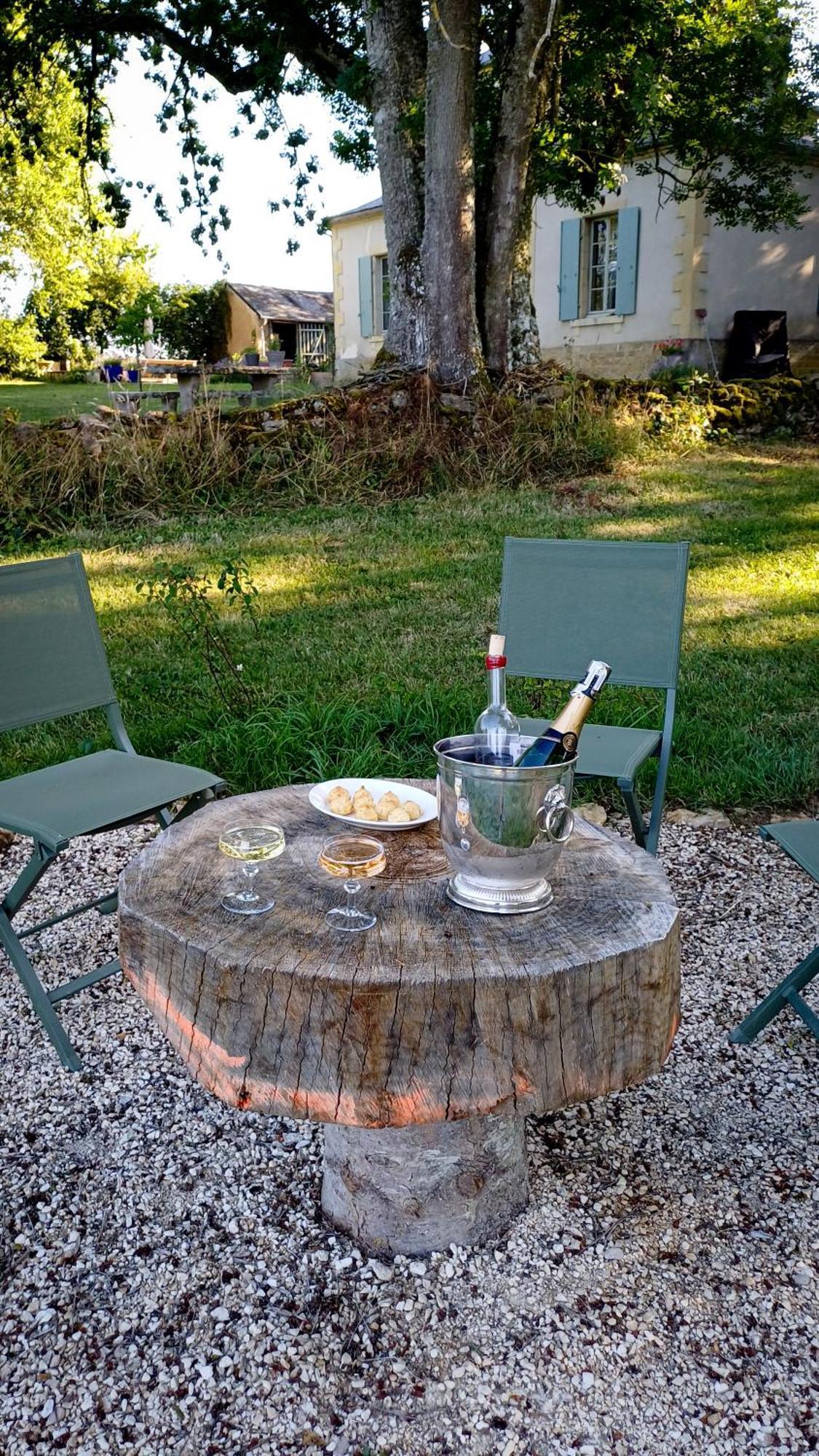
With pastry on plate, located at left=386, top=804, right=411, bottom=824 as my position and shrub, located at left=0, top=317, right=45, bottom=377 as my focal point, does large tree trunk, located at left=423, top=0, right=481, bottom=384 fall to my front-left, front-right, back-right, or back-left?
front-right

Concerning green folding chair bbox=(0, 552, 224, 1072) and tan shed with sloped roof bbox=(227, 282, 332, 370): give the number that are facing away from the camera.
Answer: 0

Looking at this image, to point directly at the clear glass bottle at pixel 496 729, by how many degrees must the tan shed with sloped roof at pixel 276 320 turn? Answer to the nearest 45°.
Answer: approximately 45° to its right

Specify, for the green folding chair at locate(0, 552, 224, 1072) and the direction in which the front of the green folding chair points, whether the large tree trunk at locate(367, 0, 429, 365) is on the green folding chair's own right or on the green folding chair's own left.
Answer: on the green folding chair's own left

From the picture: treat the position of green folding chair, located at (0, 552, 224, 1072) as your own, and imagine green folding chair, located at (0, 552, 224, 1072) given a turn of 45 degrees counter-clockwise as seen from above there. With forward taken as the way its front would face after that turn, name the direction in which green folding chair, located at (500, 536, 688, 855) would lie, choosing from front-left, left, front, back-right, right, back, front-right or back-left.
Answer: front

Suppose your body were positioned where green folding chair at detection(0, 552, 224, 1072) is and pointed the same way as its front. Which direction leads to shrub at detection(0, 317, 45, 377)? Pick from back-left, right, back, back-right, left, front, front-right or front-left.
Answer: back-left

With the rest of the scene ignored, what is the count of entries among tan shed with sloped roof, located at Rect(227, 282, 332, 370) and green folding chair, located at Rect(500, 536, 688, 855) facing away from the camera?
0

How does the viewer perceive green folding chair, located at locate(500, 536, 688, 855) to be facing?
facing the viewer and to the left of the viewer

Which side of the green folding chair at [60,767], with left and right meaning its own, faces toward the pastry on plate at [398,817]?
front

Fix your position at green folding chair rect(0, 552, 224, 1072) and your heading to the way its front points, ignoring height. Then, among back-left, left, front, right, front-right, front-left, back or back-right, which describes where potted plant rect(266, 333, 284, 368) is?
back-left

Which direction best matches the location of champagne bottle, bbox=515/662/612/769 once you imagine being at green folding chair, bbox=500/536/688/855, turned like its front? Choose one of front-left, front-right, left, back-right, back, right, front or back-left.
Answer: front-left

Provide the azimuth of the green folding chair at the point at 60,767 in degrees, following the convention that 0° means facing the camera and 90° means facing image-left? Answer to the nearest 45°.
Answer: approximately 315°

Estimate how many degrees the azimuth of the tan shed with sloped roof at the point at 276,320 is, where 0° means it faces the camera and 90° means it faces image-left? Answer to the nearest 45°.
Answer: approximately 315°

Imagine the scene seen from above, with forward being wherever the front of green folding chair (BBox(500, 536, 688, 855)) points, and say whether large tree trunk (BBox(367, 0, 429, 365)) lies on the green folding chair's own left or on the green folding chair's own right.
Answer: on the green folding chair's own right
